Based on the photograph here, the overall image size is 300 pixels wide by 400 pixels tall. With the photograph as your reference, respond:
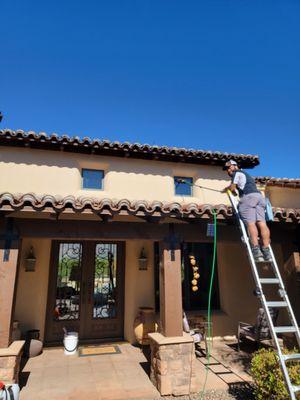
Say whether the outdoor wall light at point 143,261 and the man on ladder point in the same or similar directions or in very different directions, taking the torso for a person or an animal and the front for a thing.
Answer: very different directions

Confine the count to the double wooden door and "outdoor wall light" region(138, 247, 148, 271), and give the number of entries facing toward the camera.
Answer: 2

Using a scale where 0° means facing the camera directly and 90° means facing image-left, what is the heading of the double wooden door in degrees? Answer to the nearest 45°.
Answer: approximately 0°

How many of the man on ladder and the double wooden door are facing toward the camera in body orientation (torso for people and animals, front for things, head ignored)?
1

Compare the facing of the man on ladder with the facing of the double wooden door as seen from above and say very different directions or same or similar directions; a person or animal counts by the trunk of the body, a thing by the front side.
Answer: very different directions

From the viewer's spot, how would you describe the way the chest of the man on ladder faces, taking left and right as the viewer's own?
facing away from the viewer and to the left of the viewer

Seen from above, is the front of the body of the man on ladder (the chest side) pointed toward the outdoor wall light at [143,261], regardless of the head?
yes
